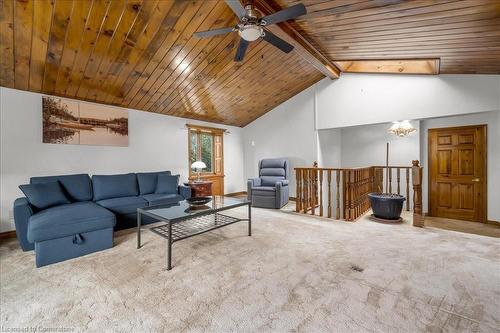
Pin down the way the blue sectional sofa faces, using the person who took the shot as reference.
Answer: facing the viewer and to the right of the viewer

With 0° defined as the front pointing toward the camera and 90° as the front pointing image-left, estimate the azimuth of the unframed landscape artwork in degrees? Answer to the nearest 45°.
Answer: approximately 315°

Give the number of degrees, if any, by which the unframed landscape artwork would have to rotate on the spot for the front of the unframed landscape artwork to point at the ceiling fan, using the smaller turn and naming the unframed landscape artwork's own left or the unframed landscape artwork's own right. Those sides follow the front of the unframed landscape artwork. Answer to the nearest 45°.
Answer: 0° — it already faces it

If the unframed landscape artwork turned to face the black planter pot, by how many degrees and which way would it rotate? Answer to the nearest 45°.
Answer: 0° — it already faces it

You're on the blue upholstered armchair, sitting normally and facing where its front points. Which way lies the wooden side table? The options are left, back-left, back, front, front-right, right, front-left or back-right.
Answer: front-right

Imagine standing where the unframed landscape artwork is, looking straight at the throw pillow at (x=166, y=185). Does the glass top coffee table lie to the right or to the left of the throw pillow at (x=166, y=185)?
right

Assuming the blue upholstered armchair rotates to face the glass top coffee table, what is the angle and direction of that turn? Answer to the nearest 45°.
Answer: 0° — it already faces it

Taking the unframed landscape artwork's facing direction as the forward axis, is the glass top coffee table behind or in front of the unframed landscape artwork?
in front

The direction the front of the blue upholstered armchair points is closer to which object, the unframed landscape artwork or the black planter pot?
the unframed landscape artwork

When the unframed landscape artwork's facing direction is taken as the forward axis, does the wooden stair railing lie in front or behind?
in front
